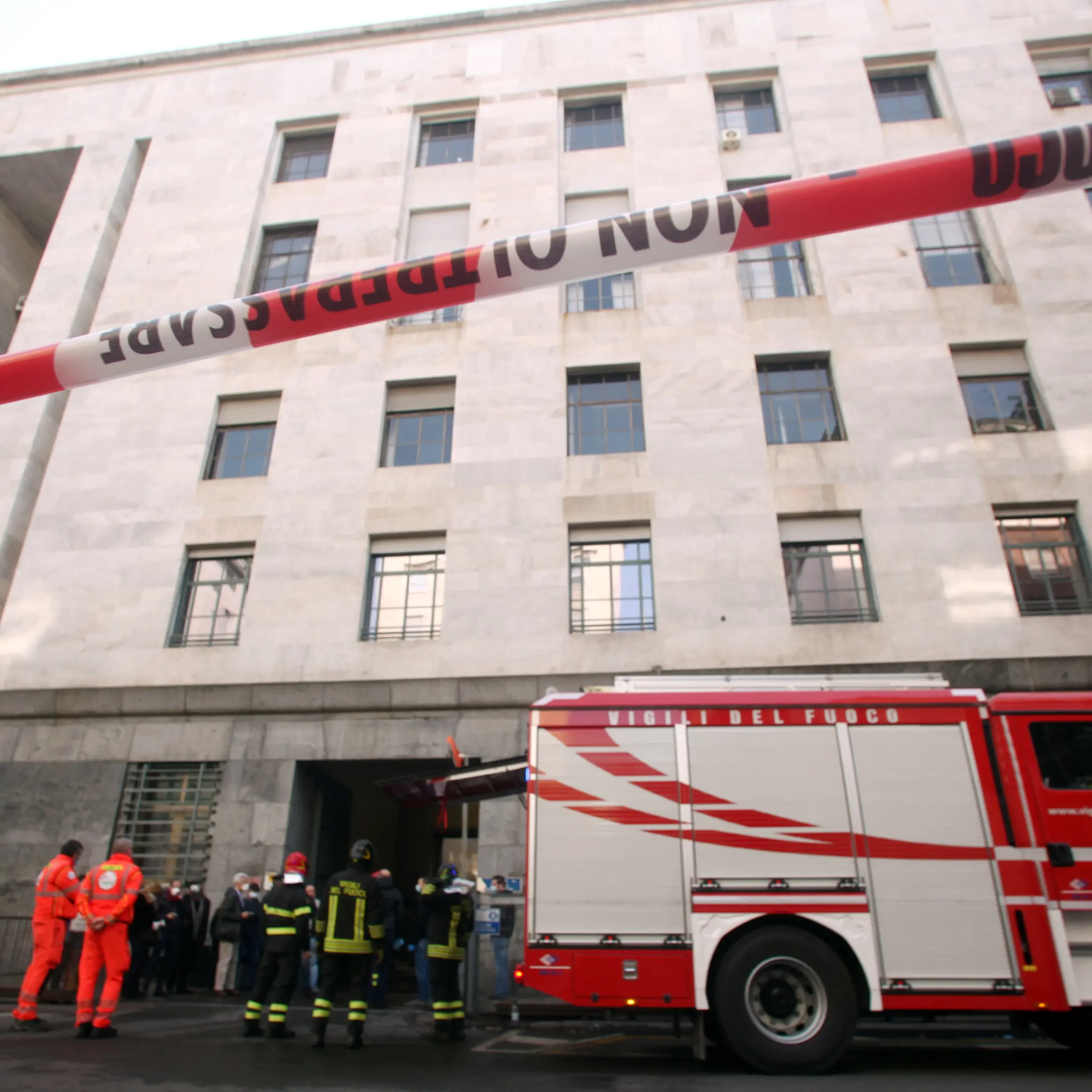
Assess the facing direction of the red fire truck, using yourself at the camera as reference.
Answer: facing to the right of the viewer

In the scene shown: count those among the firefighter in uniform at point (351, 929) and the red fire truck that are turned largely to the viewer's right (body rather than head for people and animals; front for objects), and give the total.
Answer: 1

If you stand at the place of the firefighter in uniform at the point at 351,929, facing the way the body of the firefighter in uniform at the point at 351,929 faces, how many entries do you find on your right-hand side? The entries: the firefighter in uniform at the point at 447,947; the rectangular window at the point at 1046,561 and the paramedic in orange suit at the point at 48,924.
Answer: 2

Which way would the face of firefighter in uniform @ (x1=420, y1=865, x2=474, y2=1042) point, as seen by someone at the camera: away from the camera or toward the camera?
away from the camera

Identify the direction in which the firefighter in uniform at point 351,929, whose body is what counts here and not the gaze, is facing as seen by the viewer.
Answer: away from the camera

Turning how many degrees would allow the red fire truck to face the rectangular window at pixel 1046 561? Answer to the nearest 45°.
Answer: approximately 45° to its left

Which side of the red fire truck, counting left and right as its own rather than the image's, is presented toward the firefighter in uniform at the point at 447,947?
back

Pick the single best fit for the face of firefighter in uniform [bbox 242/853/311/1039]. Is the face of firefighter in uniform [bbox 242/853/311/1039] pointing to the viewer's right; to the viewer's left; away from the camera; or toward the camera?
away from the camera

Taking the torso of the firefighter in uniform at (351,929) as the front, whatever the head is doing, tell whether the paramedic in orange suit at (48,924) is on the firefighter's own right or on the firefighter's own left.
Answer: on the firefighter's own left

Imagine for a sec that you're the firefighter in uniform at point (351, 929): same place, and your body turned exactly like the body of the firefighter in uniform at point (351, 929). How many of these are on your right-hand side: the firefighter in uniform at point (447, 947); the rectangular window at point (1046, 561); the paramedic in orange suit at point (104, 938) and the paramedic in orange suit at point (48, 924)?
2

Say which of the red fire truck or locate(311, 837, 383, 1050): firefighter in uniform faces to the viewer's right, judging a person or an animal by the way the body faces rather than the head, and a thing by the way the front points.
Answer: the red fire truck
